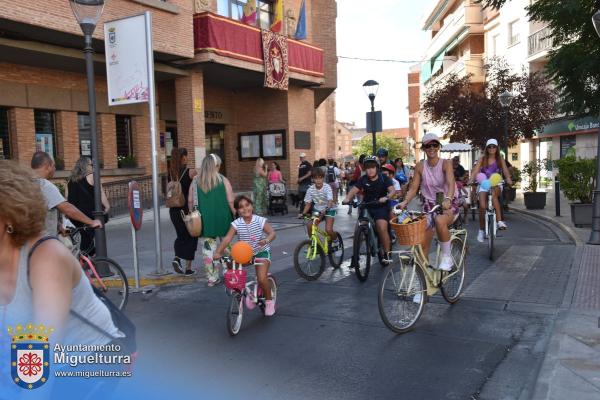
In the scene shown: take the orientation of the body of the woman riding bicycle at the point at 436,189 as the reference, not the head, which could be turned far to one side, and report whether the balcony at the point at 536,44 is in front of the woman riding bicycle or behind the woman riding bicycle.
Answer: behind

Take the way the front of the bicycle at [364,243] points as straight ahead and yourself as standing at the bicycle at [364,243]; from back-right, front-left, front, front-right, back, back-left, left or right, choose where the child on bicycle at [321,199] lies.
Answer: back-right

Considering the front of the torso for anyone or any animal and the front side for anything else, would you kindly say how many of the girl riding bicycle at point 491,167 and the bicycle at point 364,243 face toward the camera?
2

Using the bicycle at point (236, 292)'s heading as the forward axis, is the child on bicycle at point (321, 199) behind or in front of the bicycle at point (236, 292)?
behind

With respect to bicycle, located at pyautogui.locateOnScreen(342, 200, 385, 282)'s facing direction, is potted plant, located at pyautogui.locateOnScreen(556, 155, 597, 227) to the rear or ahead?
to the rear

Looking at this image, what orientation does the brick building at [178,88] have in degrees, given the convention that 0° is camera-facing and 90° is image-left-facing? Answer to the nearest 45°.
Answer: approximately 315°

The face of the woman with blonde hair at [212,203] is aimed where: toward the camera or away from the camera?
away from the camera

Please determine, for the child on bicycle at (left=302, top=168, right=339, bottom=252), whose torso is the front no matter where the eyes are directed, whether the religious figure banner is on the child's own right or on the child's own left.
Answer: on the child's own right

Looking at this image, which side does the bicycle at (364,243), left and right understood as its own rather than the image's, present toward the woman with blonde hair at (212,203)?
right

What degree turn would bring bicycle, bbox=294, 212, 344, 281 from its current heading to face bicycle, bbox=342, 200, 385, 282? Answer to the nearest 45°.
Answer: approximately 135° to its left
